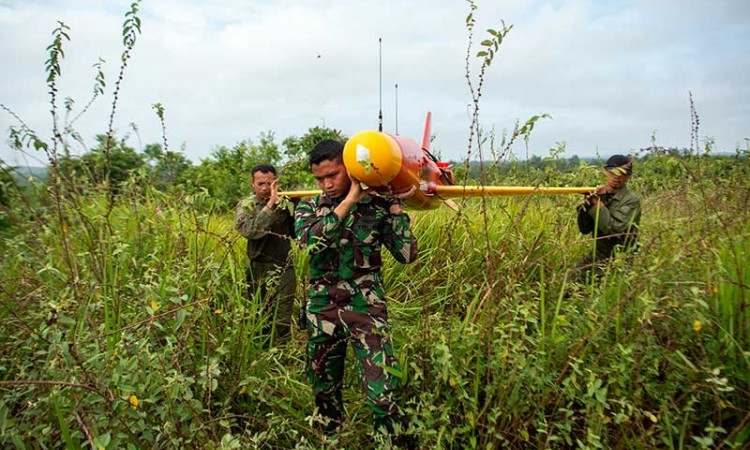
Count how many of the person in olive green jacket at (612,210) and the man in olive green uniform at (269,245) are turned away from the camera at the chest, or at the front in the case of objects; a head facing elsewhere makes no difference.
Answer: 0

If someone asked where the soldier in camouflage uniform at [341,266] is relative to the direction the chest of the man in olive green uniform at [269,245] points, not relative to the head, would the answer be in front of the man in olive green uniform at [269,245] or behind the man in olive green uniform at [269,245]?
in front

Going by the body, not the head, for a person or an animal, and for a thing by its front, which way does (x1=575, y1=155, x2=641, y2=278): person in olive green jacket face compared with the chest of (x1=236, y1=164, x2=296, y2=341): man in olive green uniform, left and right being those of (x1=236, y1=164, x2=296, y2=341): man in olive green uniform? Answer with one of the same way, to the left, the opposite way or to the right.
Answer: to the right

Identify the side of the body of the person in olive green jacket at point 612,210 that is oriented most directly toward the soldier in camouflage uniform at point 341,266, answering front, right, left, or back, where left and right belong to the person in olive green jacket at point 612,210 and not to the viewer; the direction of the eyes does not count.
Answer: front

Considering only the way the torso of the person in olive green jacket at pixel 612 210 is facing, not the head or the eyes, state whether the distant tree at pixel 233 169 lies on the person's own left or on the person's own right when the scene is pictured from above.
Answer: on the person's own right

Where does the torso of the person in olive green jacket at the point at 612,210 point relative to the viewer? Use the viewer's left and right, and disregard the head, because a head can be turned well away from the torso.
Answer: facing the viewer and to the left of the viewer

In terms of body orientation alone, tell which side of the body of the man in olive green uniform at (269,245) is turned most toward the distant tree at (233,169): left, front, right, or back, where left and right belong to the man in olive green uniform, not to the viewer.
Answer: back

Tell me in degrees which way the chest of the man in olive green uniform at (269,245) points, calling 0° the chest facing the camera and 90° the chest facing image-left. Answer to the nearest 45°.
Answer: approximately 0°
